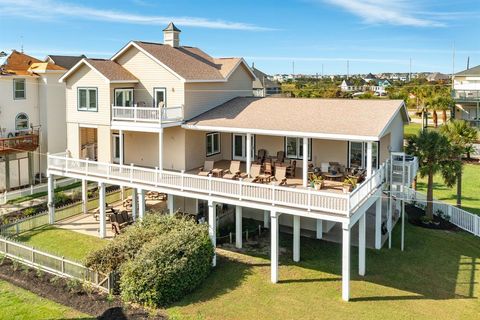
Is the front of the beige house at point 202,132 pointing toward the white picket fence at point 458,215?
no

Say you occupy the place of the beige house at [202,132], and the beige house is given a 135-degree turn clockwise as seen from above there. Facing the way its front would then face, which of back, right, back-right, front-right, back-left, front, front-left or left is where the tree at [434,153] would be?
right

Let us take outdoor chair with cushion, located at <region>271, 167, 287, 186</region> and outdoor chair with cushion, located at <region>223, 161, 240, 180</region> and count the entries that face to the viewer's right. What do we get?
0

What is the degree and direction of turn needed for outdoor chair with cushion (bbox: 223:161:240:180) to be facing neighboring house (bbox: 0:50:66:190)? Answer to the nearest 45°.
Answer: approximately 90° to its right

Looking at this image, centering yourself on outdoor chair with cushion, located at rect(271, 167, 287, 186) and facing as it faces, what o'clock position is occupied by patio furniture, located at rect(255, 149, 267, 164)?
The patio furniture is roughly at 4 o'clock from the outdoor chair with cushion.

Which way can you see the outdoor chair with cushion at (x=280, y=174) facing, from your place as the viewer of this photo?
facing the viewer and to the left of the viewer

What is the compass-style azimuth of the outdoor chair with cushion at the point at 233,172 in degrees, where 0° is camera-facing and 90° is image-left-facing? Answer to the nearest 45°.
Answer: approximately 45°

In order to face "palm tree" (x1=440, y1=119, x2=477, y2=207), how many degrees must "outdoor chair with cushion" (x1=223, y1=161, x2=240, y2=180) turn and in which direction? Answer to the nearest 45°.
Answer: approximately 135° to its left

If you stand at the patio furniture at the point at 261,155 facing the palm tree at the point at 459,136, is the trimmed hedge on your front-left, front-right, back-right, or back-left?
back-right

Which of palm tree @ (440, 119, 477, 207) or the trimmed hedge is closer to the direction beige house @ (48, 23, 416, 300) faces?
the trimmed hedge

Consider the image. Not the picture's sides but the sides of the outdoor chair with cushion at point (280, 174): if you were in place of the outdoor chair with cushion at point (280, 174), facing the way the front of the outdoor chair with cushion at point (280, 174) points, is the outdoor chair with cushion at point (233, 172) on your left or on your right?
on your right

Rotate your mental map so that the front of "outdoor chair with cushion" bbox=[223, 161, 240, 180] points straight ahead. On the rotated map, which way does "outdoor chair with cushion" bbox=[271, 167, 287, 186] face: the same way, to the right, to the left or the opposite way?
the same way

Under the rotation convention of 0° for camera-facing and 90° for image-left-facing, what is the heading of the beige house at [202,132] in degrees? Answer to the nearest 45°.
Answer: approximately 45°

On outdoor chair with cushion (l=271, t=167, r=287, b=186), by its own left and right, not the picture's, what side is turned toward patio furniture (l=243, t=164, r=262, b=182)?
right

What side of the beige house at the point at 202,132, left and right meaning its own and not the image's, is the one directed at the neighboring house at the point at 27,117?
right
